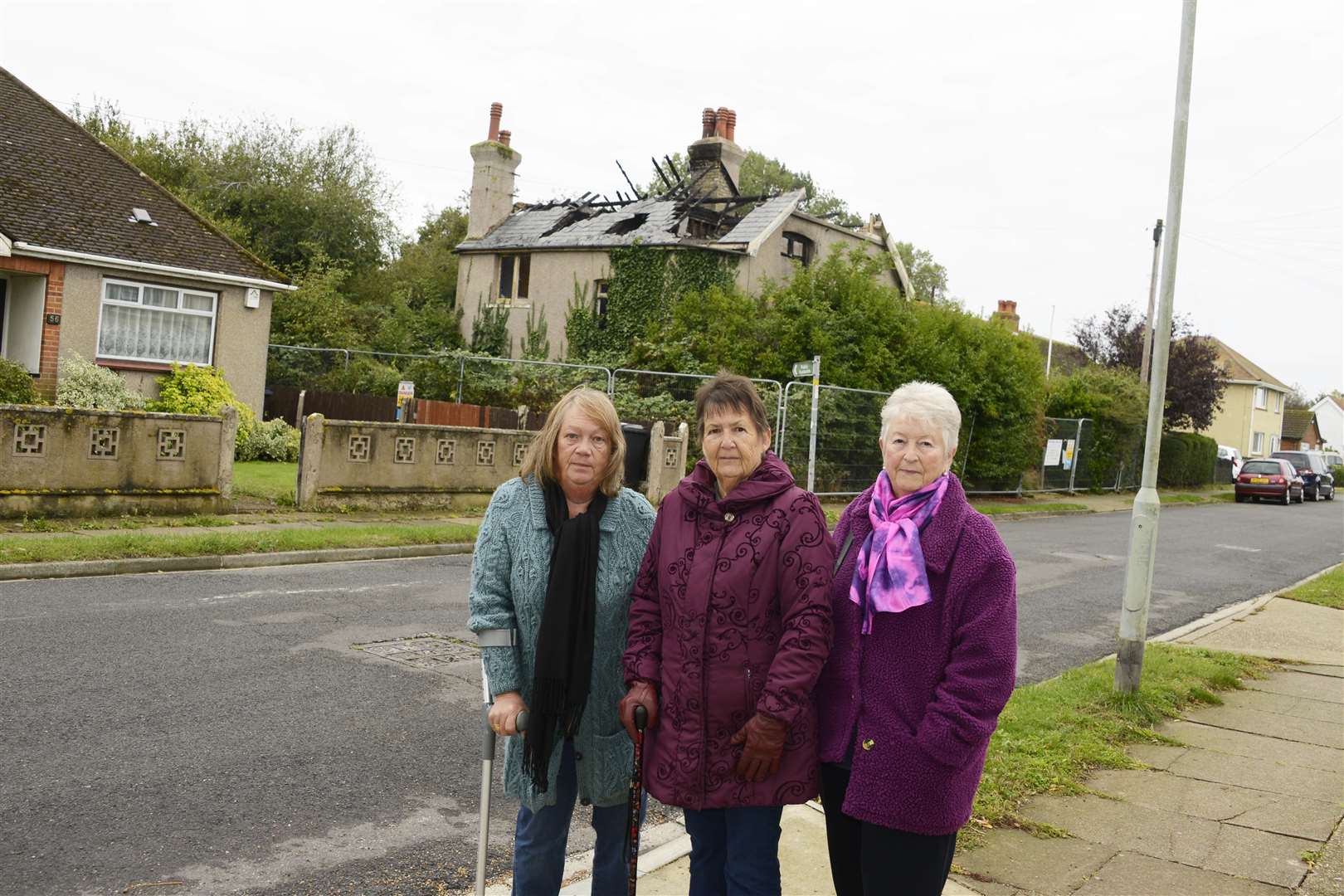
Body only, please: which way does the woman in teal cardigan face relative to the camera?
toward the camera

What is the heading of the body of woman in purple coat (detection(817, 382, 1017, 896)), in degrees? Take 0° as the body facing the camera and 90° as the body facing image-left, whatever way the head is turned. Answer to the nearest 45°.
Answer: approximately 45°

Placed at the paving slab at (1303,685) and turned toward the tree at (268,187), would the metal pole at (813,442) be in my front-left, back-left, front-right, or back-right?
front-right

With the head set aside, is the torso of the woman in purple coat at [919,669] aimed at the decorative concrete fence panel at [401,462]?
no

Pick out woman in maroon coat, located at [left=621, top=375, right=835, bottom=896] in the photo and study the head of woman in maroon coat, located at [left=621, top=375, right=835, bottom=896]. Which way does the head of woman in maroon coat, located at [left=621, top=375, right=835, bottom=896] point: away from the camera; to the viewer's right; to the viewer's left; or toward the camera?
toward the camera

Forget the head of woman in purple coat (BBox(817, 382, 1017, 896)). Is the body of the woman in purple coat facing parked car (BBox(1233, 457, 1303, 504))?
no

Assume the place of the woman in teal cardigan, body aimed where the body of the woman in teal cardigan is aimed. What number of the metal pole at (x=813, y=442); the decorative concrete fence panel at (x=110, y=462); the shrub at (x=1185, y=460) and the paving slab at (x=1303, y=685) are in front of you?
0

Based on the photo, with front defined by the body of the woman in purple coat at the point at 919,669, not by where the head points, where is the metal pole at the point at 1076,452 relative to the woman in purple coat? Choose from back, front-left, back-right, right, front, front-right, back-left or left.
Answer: back-right

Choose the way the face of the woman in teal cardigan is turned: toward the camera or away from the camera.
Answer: toward the camera

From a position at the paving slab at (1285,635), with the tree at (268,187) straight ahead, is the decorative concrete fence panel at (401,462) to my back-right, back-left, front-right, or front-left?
front-left

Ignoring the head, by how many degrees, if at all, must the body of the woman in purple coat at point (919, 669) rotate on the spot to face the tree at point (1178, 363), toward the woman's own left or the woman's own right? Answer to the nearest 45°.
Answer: approximately 135° to the woman's own right

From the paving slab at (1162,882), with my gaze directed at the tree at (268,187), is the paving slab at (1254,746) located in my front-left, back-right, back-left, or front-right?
front-right

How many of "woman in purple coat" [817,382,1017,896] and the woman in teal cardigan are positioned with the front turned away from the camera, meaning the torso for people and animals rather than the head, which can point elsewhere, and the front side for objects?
0

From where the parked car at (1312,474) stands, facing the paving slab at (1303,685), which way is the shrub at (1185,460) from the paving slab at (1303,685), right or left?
right

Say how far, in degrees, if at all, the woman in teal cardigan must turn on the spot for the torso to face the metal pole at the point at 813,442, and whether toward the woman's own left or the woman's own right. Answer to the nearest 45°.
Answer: approximately 180°

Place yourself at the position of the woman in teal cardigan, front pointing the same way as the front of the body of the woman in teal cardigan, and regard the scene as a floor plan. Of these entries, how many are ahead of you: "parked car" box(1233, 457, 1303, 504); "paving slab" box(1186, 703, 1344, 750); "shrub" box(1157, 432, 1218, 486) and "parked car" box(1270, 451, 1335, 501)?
0

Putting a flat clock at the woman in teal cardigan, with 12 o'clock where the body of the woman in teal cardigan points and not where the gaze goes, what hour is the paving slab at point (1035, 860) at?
The paving slab is roughly at 8 o'clock from the woman in teal cardigan.

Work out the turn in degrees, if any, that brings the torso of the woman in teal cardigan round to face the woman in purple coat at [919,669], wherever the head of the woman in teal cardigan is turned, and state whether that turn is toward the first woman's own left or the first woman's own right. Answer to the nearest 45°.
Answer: approximately 45° to the first woman's own left

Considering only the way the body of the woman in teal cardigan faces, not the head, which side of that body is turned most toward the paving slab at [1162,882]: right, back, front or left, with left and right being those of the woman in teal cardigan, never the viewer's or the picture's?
left

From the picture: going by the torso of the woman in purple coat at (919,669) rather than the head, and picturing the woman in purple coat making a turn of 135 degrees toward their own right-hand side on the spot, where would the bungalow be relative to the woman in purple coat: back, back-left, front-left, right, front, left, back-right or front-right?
front-left
